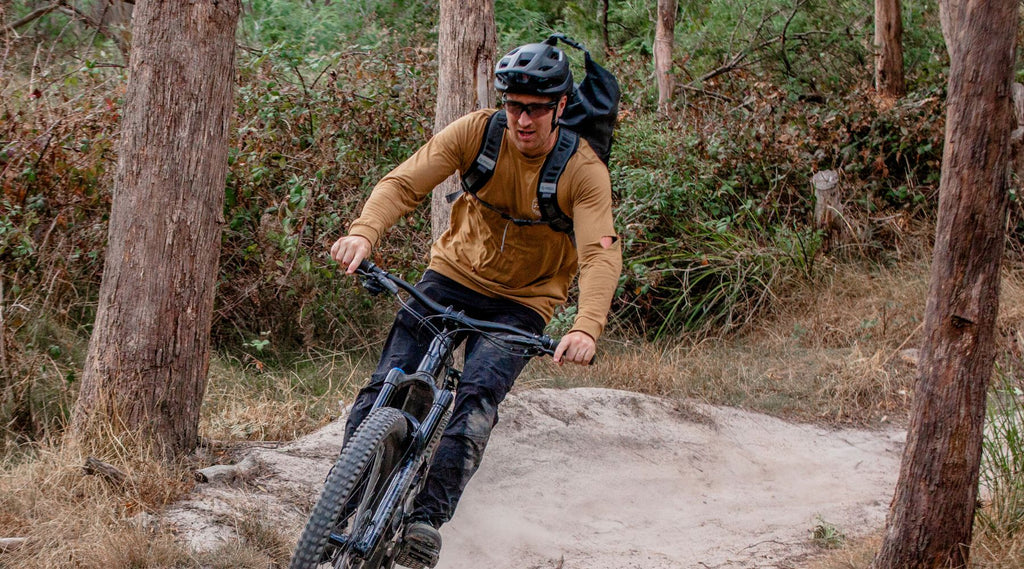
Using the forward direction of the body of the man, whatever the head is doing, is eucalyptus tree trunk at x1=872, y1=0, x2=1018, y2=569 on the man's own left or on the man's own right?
on the man's own left

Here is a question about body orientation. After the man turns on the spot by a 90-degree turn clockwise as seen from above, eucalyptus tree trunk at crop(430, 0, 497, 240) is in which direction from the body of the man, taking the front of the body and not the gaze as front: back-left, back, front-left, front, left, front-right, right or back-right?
right

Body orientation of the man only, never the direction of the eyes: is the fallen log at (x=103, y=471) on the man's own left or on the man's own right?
on the man's own right

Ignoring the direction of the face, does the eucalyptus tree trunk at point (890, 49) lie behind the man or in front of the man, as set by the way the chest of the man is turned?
behind

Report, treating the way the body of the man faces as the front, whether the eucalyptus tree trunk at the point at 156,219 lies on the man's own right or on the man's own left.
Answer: on the man's own right

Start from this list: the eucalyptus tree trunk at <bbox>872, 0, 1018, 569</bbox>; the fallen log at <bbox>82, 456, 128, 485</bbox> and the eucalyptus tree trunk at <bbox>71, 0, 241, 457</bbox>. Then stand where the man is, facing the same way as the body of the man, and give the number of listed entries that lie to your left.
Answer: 1

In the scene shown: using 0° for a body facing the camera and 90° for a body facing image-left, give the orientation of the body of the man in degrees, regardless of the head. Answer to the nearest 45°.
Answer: approximately 0°

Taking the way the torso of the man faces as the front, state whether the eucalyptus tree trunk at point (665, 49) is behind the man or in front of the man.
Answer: behind
